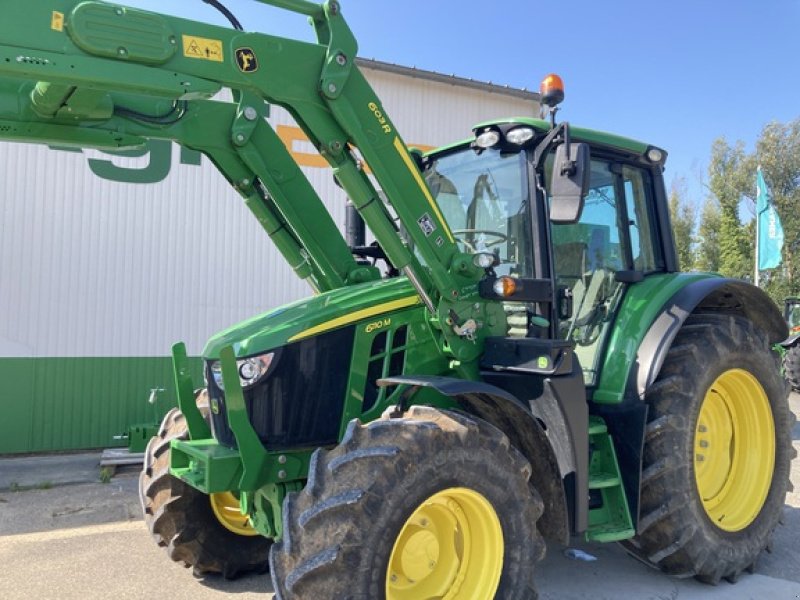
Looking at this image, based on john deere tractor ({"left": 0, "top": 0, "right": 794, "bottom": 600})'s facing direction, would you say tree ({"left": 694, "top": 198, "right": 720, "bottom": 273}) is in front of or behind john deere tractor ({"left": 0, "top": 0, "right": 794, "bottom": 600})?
behind

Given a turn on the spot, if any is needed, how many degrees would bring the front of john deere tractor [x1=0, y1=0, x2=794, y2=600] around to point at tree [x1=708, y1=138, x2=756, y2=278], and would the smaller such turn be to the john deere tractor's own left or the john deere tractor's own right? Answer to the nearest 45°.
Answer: approximately 180°

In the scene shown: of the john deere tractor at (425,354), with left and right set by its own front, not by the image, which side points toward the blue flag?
back

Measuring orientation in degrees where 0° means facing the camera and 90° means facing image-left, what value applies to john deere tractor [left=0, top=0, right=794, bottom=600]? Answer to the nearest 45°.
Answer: approximately 45°
